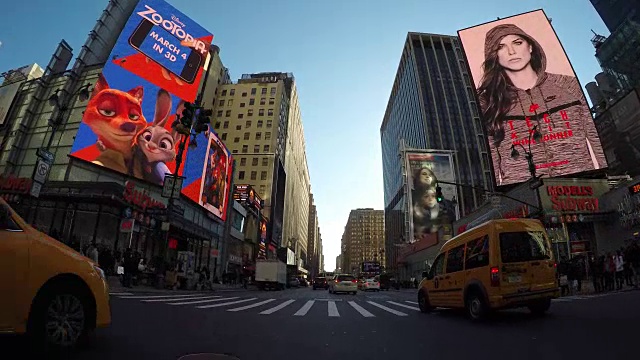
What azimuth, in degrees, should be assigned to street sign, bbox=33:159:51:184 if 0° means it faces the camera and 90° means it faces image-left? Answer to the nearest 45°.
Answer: approximately 0°

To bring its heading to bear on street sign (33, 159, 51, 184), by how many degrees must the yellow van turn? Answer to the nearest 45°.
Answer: approximately 45° to its left

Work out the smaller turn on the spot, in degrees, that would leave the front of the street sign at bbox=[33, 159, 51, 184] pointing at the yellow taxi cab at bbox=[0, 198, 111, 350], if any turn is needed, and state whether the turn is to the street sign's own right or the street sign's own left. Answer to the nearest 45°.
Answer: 0° — it already faces it

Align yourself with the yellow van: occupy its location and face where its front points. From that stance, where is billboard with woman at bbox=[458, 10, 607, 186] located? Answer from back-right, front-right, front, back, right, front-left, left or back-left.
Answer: front-right

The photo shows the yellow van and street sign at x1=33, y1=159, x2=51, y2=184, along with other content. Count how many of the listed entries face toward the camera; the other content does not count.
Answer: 1

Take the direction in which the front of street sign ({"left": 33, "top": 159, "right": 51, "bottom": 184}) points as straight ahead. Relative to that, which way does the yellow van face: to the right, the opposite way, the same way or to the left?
the opposite way

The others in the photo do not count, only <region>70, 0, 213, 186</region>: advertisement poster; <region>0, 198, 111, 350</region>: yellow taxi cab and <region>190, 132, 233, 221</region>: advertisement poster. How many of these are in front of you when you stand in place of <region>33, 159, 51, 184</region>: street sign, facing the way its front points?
1

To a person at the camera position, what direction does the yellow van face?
facing away from the viewer and to the left of the viewer

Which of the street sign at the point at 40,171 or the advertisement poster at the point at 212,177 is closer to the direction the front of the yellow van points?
the advertisement poster

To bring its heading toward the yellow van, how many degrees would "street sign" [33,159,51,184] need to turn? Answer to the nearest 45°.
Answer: approximately 45° to its left

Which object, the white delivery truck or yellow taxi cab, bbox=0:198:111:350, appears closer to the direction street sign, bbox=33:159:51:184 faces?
the yellow taxi cab

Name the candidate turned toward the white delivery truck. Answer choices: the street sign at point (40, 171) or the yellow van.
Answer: the yellow van

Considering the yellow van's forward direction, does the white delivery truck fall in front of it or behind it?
in front

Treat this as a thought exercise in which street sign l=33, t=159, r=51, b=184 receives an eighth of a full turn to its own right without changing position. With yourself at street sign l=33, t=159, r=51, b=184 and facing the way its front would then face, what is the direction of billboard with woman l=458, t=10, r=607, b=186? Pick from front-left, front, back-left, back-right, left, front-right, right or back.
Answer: back-left
